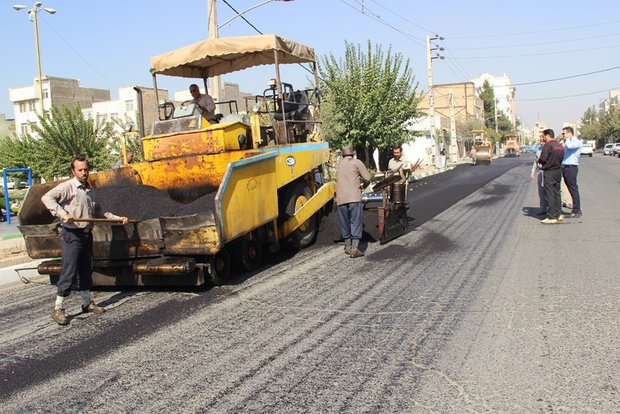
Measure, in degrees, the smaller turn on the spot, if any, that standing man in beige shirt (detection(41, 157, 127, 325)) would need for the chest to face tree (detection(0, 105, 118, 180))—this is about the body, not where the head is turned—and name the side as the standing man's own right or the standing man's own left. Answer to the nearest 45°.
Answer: approximately 135° to the standing man's own left

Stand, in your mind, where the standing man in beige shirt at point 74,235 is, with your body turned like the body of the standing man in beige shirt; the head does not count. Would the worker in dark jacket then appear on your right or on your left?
on your left

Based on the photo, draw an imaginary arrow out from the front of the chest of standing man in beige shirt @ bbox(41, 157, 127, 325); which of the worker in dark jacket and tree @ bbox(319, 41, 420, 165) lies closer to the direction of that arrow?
the worker in dark jacket

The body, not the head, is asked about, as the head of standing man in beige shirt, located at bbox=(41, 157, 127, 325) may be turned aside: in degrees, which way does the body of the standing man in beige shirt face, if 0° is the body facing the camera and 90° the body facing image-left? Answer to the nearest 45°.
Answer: approximately 315°

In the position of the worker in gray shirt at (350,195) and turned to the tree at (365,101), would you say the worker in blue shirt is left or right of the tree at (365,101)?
right

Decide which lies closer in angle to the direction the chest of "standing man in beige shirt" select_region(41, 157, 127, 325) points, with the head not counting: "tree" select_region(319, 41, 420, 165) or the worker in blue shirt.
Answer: the worker in blue shirt
